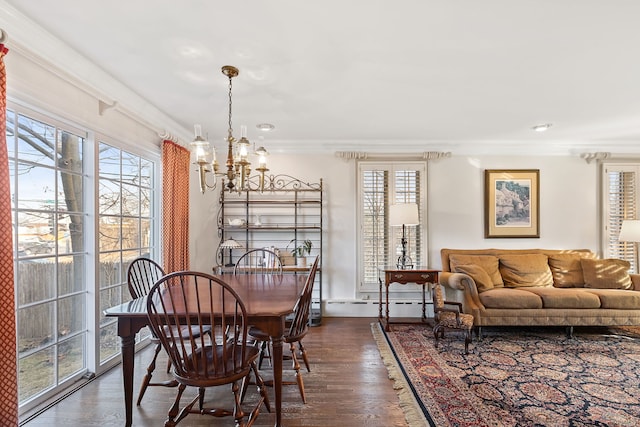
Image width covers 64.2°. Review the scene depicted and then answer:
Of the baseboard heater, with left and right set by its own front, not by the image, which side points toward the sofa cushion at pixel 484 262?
left

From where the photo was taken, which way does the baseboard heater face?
toward the camera

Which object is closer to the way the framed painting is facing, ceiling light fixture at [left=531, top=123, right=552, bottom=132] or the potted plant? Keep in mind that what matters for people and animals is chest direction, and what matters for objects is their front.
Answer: the ceiling light fixture

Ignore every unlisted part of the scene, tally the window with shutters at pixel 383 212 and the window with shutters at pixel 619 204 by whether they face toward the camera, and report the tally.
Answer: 2

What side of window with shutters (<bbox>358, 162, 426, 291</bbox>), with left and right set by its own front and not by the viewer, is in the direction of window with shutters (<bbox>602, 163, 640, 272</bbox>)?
left

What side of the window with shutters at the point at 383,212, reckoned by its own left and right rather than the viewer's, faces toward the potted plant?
right

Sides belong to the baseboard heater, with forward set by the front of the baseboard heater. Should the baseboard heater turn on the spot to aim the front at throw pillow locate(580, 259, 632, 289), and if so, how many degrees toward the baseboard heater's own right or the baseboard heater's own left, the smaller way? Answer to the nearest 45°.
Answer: approximately 90° to the baseboard heater's own left

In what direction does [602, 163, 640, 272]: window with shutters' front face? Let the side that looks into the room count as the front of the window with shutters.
toward the camera
